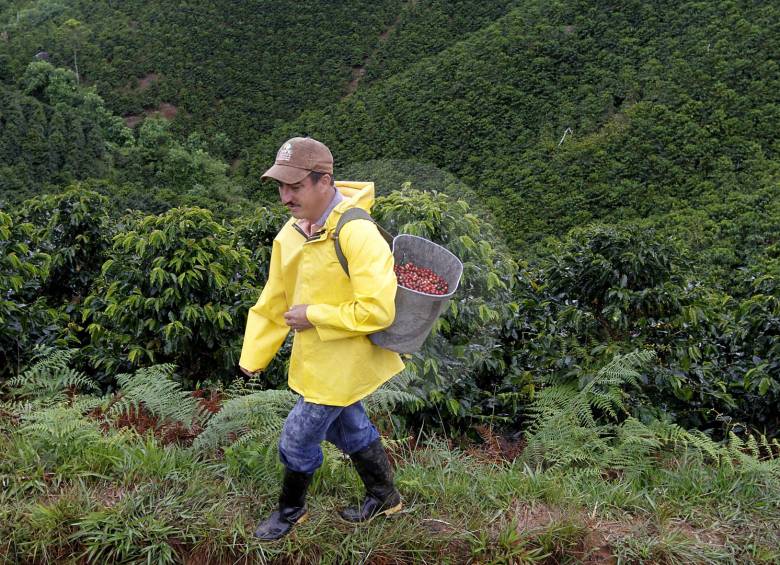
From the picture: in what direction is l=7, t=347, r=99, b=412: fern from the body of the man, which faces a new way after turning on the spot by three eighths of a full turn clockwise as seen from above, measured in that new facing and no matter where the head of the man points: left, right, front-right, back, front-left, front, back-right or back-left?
front-left

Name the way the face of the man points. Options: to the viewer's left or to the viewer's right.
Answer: to the viewer's left

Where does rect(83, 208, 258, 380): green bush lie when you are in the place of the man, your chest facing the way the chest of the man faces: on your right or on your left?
on your right

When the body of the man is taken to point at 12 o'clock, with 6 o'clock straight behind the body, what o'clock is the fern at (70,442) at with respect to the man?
The fern is roughly at 2 o'clock from the man.

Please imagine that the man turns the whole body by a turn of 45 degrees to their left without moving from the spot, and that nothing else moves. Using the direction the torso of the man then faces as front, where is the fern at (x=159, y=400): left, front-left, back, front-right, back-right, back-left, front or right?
back-right

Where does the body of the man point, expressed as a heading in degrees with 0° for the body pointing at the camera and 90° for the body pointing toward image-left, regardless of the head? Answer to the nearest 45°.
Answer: approximately 45°

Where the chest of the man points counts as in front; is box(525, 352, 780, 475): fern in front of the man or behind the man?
behind

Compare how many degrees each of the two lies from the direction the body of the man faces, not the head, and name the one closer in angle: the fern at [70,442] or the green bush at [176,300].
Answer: the fern
